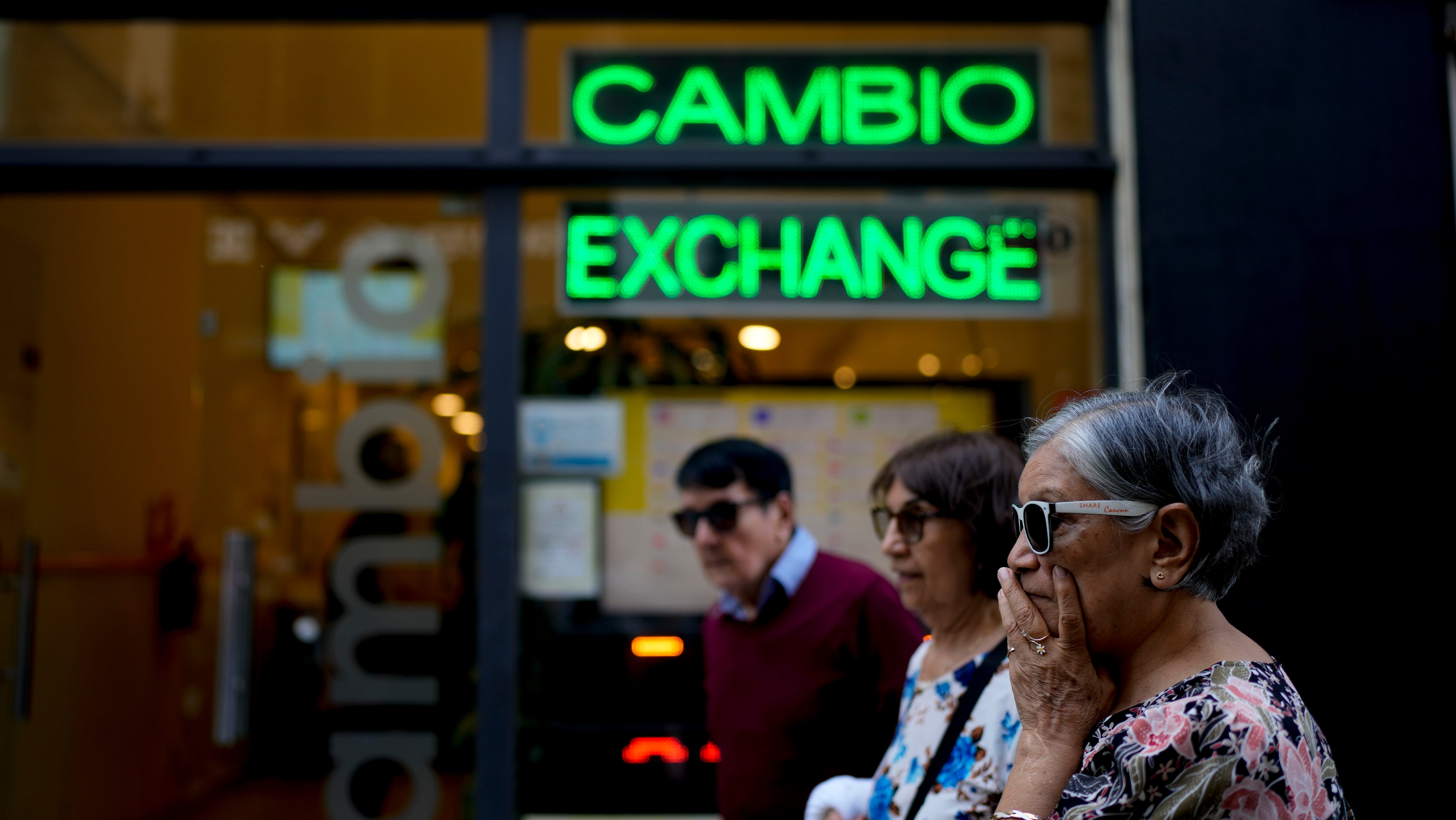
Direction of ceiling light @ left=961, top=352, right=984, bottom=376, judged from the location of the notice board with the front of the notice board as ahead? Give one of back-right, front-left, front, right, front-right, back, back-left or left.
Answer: left

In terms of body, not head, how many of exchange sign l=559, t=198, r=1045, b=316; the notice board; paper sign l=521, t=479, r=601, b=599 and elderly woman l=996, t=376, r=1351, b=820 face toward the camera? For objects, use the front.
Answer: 3

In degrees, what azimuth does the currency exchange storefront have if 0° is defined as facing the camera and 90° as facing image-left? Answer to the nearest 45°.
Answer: approximately 0°

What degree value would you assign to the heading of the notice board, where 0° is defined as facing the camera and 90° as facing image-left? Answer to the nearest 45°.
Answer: approximately 0°

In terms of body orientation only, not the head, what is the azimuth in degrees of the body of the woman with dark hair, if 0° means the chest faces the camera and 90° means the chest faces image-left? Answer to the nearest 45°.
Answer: approximately 45°

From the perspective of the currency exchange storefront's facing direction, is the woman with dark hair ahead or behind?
ahead

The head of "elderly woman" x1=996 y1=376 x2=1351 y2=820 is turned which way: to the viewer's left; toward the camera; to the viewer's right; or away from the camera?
to the viewer's left
